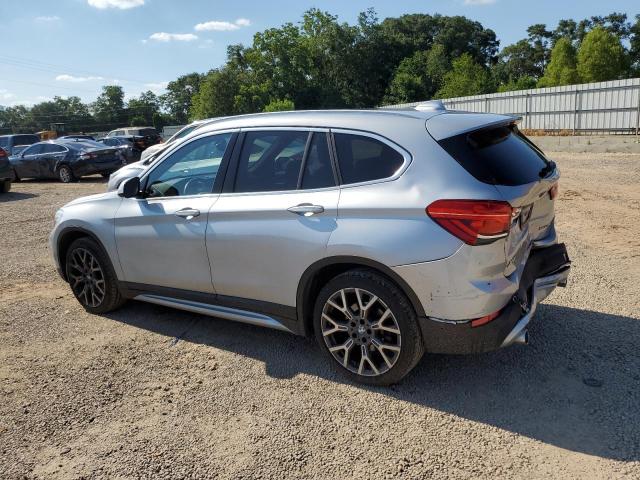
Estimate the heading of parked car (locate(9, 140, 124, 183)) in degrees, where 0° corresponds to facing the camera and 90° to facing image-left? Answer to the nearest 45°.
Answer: approximately 135°

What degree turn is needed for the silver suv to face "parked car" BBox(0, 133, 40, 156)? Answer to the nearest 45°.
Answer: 0° — it already faces it

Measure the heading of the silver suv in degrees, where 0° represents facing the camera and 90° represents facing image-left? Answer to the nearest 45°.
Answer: approximately 135°

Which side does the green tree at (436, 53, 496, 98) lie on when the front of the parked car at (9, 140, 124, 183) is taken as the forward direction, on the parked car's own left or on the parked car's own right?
on the parked car's own right

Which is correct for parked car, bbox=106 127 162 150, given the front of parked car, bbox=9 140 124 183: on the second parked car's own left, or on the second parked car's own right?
on the second parked car's own right

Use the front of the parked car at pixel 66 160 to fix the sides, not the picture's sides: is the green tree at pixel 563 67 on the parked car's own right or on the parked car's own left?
on the parked car's own right

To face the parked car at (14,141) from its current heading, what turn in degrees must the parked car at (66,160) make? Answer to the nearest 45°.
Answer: approximately 45° to its right

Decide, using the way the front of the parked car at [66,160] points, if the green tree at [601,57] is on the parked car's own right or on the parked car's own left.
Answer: on the parked car's own right
